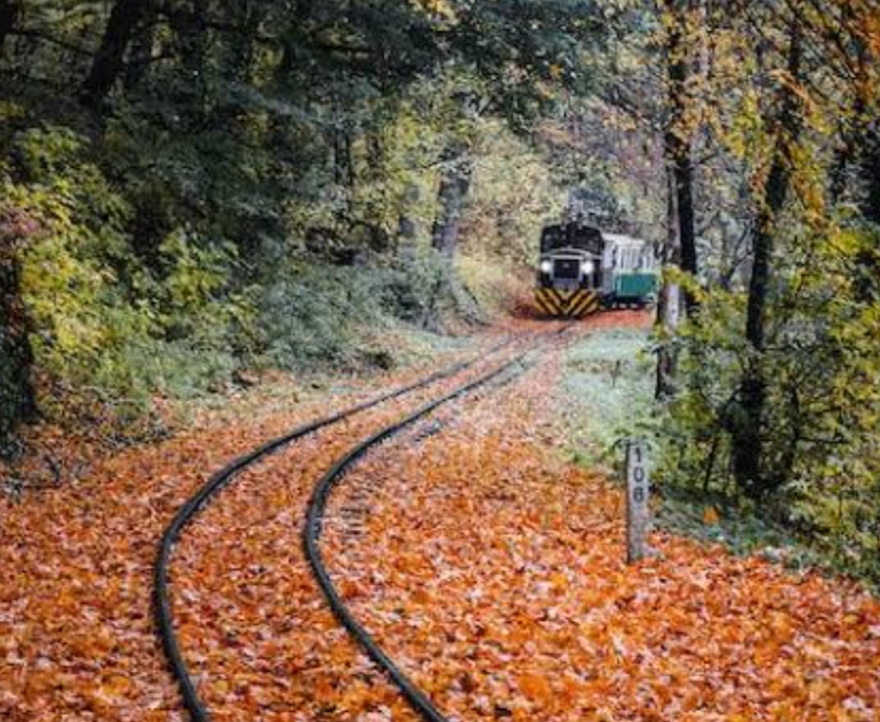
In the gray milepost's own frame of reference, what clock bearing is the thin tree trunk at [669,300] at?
The thin tree trunk is roughly at 6 o'clock from the gray milepost.

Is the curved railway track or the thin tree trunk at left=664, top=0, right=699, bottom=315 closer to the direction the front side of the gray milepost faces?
the curved railway track

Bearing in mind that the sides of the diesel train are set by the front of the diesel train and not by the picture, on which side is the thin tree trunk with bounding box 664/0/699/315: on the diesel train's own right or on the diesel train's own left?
on the diesel train's own left

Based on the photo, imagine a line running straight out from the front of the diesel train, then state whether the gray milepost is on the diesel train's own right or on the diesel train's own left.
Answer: on the diesel train's own left

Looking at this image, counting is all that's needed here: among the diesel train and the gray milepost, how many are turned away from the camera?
0

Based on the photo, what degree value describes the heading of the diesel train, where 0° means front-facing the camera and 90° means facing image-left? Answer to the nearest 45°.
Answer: approximately 45°

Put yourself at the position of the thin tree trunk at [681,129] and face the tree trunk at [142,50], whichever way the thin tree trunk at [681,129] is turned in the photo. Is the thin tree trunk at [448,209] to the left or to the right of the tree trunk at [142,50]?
right

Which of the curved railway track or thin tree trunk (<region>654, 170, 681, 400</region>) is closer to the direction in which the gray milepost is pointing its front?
the curved railway track

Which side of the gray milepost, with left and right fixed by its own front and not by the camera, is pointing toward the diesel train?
back

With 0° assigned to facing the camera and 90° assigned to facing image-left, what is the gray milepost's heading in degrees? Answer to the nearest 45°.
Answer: approximately 0°
